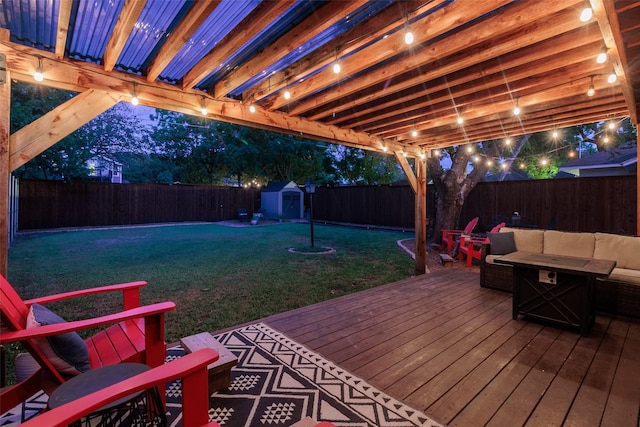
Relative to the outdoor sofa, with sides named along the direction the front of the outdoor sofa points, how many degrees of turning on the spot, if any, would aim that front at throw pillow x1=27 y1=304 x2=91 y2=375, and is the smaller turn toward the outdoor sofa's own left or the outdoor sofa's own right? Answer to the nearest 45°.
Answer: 0° — it already faces it

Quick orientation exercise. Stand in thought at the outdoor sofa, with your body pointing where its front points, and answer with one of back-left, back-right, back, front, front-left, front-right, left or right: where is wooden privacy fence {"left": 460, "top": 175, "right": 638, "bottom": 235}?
back-right

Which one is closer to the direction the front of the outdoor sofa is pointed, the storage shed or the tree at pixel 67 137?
the tree

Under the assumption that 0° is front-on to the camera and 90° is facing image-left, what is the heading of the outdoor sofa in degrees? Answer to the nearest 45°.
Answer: approximately 45°

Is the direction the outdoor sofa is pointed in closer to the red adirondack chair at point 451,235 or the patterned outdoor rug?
the patterned outdoor rug

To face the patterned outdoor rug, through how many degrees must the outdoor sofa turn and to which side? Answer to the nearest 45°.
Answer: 0° — it already faces it

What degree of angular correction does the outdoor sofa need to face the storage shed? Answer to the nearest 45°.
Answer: approximately 90° to its right

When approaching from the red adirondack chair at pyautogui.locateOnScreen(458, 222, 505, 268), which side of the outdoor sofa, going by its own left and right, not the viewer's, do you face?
right

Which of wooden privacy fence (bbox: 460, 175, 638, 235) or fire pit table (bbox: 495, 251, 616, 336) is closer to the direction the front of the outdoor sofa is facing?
the fire pit table
